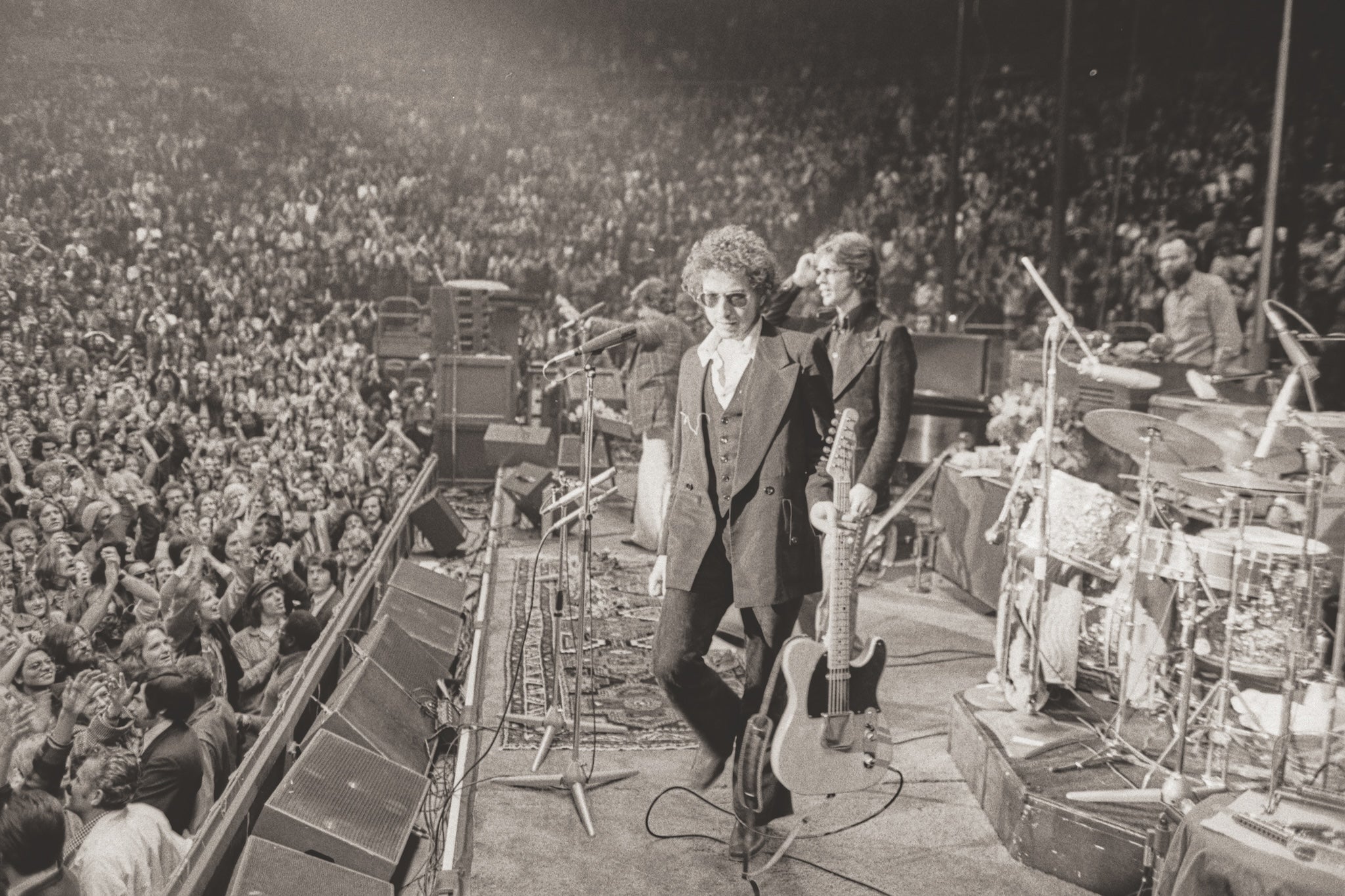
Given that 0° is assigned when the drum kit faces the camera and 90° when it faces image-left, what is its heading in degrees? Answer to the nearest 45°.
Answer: approximately 90°

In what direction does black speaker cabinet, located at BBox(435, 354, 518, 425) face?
toward the camera

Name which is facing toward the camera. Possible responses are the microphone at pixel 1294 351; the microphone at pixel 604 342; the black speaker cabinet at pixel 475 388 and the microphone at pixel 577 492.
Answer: the black speaker cabinet

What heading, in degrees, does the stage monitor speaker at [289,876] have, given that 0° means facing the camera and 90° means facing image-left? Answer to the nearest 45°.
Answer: approximately 270°

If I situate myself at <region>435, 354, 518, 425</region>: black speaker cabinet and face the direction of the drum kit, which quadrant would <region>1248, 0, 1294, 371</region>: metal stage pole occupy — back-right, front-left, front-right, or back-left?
front-left

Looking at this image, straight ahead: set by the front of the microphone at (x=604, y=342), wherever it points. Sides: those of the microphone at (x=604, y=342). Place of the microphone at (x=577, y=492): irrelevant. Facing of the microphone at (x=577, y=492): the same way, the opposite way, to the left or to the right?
the same way

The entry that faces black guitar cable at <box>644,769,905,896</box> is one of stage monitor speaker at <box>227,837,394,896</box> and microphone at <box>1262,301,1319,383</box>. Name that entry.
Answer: the stage monitor speaker

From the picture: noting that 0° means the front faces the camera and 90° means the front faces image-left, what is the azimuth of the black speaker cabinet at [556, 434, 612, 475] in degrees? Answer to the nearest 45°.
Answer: approximately 0°

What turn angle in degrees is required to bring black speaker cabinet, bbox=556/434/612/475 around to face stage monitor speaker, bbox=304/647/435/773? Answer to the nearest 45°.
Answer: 0° — it already faces it

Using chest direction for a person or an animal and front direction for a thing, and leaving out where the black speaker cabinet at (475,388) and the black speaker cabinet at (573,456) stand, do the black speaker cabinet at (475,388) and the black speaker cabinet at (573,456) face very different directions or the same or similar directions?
same or similar directions

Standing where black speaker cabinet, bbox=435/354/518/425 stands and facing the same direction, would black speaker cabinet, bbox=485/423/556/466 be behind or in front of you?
in front

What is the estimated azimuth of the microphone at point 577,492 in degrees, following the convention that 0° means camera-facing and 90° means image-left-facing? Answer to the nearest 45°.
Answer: approximately 270°
